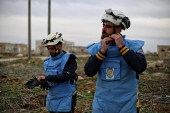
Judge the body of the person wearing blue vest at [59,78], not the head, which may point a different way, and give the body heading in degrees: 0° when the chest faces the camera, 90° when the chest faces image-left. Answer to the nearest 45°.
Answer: approximately 45°

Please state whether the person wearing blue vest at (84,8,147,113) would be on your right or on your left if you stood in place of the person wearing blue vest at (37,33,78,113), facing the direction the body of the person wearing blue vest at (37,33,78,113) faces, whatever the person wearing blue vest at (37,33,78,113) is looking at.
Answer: on your left

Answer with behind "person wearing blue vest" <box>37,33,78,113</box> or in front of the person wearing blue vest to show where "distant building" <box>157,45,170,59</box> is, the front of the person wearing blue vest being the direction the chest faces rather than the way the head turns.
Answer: behind

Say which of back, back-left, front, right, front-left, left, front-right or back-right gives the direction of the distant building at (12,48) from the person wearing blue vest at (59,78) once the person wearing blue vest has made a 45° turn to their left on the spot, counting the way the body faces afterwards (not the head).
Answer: back

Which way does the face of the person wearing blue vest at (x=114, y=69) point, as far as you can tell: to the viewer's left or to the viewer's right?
to the viewer's left

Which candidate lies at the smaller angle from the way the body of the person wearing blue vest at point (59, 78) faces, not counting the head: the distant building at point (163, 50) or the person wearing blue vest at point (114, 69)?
the person wearing blue vest

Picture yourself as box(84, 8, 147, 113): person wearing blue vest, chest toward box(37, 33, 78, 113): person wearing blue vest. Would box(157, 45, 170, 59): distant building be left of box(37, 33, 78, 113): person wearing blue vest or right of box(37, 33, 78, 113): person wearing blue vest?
right
